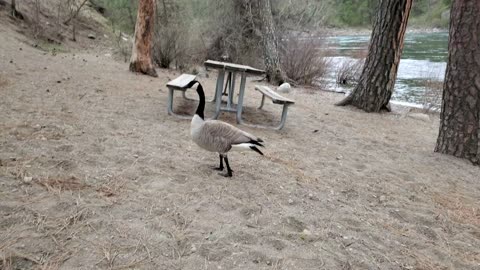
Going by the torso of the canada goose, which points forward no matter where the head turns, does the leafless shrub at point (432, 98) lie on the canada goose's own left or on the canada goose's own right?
on the canada goose's own right

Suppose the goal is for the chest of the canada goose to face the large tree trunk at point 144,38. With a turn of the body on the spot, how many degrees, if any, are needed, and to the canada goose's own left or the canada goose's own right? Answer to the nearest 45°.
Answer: approximately 90° to the canada goose's own right

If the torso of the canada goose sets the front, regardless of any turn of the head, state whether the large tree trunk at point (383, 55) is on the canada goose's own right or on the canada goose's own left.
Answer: on the canada goose's own right

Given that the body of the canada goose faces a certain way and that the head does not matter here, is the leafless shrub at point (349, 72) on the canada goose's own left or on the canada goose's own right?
on the canada goose's own right

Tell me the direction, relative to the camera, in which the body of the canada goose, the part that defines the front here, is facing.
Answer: to the viewer's left

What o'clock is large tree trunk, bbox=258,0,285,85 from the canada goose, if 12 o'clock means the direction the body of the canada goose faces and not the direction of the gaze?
The large tree trunk is roughly at 3 o'clock from the canada goose.

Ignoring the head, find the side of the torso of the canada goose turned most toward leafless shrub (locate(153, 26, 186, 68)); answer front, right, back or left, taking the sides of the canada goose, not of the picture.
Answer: right
